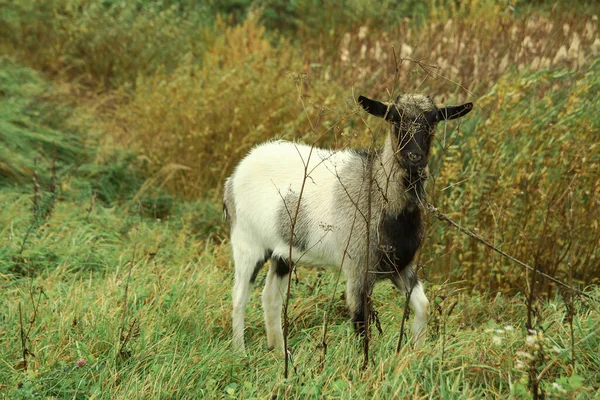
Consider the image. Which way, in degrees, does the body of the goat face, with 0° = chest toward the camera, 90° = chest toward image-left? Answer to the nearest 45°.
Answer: approximately 315°
